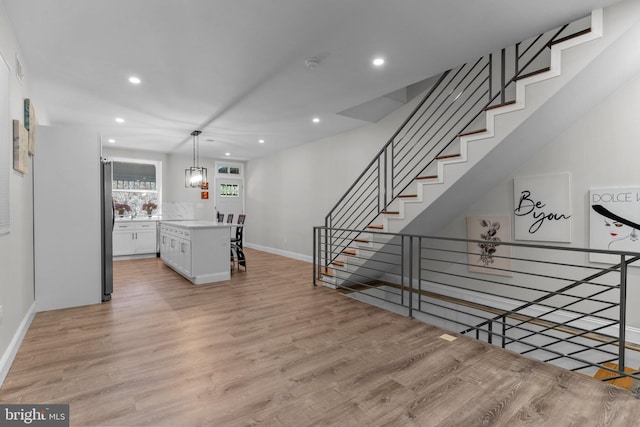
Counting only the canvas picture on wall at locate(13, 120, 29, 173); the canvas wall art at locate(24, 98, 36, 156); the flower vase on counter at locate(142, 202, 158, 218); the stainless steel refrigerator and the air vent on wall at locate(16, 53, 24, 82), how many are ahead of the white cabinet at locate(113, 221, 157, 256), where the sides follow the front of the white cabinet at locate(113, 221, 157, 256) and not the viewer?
4

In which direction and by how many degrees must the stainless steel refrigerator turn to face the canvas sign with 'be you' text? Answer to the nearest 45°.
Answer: approximately 45° to its right

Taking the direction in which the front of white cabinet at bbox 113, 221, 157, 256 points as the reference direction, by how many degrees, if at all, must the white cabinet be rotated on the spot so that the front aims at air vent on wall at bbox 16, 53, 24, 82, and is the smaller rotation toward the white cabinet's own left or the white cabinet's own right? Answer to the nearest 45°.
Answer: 0° — it already faces it

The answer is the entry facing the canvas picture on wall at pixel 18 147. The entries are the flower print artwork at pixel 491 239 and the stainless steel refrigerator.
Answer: the flower print artwork

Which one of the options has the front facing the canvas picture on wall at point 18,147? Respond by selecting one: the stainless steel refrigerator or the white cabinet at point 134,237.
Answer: the white cabinet

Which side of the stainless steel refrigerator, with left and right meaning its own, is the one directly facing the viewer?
right

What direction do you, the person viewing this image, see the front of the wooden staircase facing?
facing away from the viewer and to the left of the viewer

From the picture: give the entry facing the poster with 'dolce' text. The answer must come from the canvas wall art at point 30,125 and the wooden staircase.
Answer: the canvas wall art

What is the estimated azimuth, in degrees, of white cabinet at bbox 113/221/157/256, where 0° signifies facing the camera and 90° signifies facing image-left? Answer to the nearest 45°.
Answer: approximately 0°

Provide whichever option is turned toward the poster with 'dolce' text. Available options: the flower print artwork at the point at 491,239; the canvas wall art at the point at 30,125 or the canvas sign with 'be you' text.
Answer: the canvas wall art

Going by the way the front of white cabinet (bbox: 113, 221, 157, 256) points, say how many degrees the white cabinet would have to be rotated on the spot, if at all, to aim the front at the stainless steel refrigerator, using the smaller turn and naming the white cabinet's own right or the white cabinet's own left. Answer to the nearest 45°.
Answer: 0° — it already faces it
